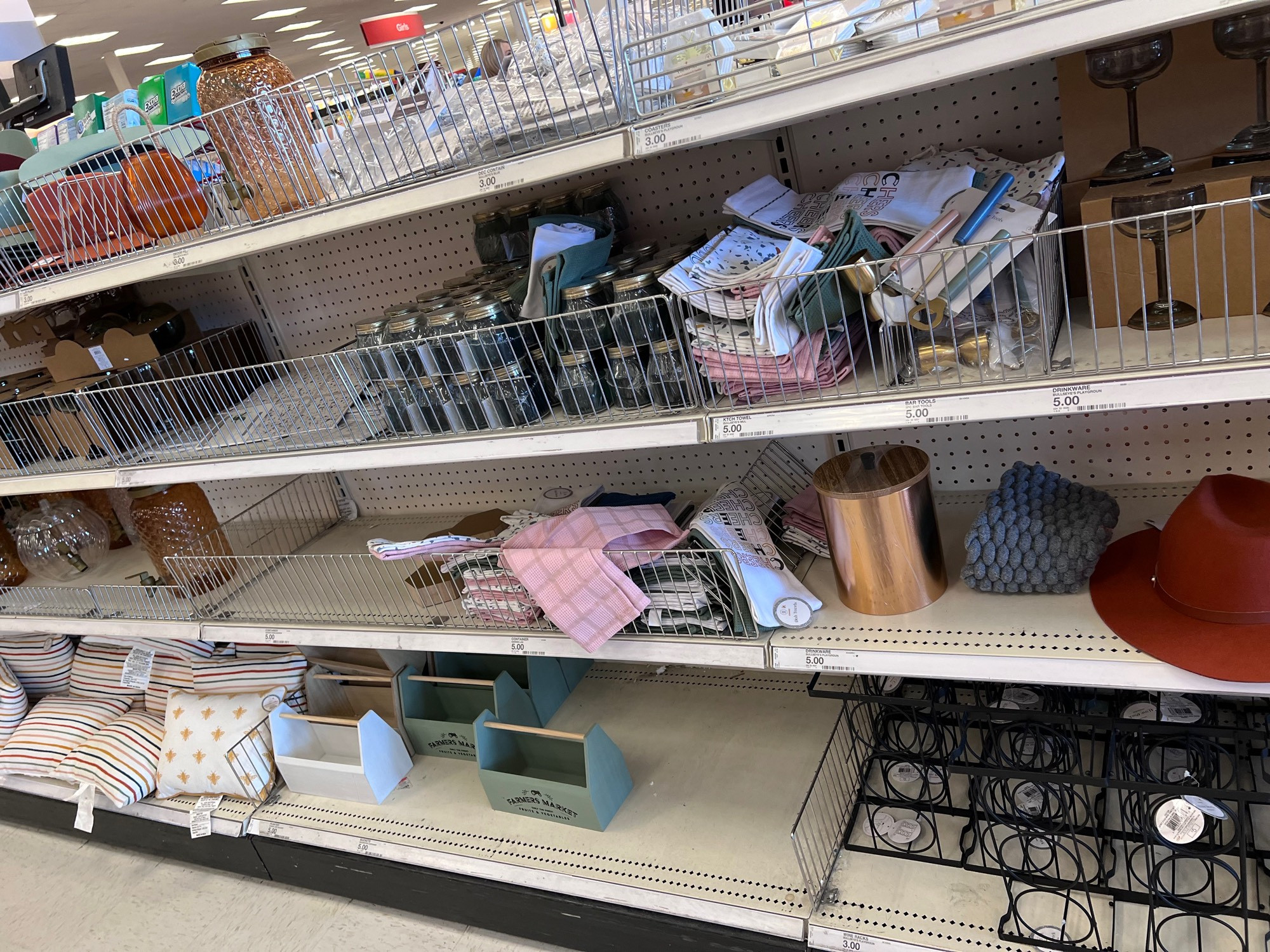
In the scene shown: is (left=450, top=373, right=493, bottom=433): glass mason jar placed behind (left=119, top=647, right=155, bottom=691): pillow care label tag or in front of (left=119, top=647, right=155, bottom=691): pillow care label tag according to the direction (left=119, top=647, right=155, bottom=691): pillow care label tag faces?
in front

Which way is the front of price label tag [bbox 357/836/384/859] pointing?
toward the camera

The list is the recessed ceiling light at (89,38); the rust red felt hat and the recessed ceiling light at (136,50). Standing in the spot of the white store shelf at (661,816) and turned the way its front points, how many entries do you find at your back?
2

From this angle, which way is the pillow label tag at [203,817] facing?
toward the camera

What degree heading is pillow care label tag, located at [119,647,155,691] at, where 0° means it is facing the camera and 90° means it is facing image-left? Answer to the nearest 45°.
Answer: approximately 0°

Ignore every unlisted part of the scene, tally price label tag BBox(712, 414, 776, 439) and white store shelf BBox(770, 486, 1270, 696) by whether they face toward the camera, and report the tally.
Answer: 2

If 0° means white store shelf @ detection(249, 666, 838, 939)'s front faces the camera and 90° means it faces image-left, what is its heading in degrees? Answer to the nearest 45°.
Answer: approximately 0°
